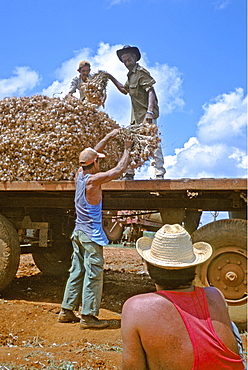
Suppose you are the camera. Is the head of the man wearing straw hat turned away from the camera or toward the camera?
away from the camera

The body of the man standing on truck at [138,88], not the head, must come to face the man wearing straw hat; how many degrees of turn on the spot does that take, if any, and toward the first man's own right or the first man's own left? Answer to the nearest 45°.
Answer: approximately 45° to the first man's own left

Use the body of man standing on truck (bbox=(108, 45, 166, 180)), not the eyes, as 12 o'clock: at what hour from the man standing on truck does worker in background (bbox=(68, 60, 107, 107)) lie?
The worker in background is roughly at 2 o'clock from the man standing on truck.

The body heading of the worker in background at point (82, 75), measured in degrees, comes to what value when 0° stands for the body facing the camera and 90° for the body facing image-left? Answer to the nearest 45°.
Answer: approximately 0°

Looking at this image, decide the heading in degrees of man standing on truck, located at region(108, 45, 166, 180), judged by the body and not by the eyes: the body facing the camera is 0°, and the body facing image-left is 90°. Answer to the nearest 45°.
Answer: approximately 45°

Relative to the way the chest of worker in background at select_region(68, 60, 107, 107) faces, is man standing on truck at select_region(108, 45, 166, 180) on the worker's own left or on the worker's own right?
on the worker's own left
